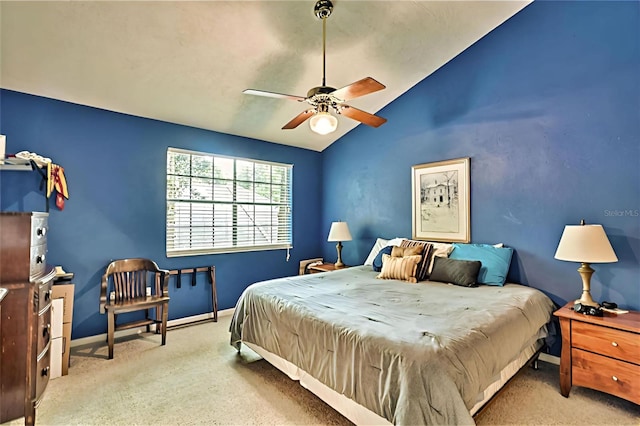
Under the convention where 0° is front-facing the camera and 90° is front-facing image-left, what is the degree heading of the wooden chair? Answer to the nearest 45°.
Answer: approximately 315°

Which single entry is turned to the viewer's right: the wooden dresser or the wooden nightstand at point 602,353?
the wooden dresser

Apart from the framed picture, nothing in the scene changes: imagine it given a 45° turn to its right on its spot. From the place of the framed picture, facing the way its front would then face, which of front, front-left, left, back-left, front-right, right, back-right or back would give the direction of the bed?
left

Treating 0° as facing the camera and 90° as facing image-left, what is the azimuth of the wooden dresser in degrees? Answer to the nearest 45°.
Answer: approximately 270°

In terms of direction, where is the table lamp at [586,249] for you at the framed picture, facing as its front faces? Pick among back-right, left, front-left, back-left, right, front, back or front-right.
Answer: left

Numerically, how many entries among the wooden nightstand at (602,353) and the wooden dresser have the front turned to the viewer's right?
1

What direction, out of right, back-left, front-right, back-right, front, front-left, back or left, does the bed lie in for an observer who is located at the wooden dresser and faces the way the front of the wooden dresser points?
front-right
